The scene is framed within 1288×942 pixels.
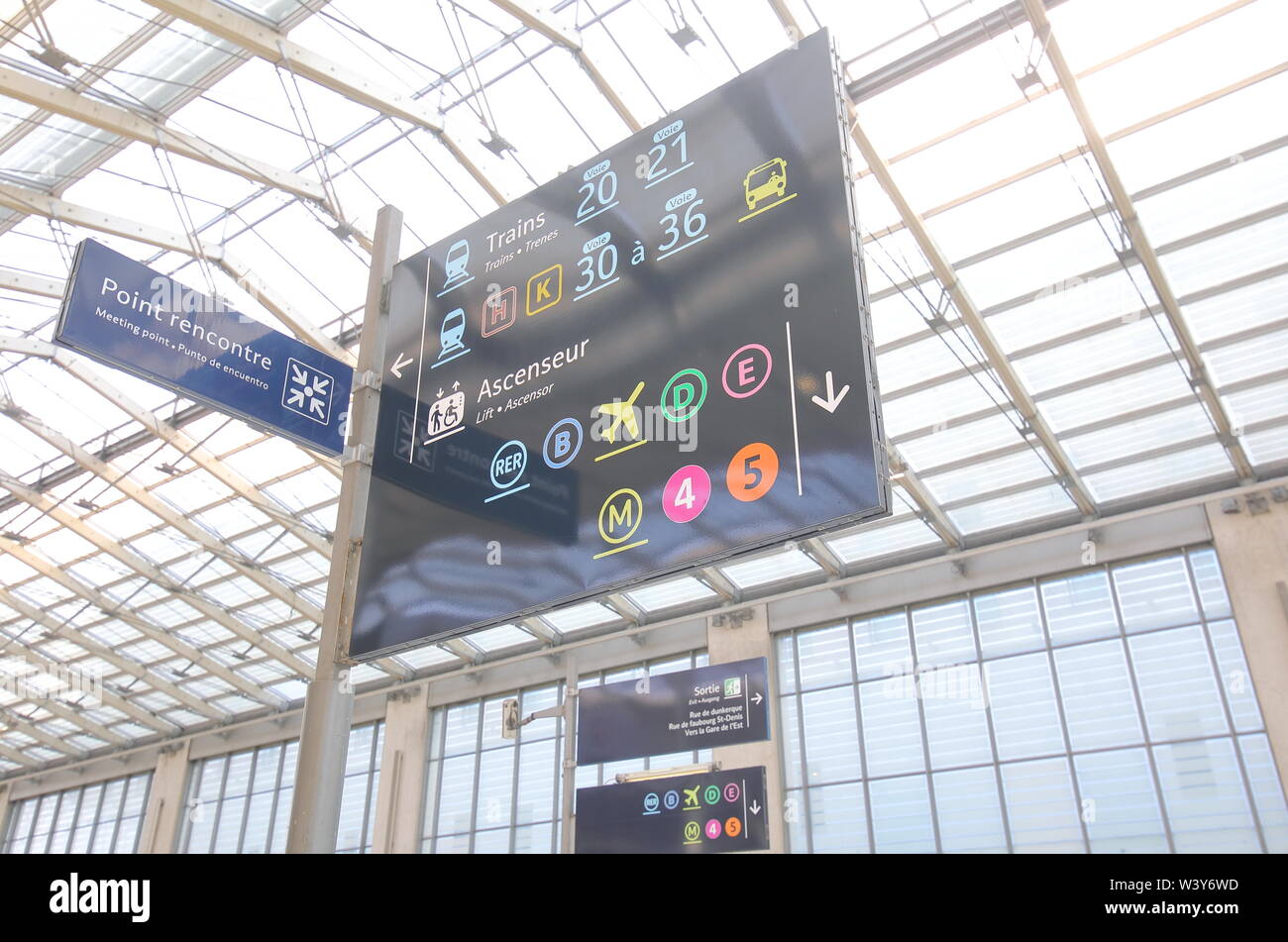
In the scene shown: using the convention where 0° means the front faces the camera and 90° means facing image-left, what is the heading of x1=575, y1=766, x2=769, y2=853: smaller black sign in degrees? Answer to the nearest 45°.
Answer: approximately 45°

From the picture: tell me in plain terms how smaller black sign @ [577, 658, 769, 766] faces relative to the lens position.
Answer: facing the viewer and to the left of the viewer

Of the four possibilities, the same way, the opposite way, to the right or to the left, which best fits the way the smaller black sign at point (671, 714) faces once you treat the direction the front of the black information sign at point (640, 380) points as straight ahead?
the same way

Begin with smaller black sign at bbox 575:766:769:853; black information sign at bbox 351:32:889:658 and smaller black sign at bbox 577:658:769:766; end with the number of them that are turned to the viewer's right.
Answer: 0

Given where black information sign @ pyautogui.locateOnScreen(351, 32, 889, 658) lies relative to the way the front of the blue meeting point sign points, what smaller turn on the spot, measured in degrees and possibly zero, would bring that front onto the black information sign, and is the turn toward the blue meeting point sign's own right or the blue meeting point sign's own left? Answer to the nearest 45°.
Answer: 0° — it already faces it

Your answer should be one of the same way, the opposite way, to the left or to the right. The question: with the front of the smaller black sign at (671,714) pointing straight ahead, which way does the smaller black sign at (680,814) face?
the same way

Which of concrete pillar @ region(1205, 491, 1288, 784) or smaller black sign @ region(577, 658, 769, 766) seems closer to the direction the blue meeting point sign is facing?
the concrete pillar

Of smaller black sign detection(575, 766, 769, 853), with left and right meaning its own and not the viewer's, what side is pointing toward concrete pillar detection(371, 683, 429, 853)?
right

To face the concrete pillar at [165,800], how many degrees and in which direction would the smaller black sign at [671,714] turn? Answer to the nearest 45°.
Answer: approximately 90° to its right

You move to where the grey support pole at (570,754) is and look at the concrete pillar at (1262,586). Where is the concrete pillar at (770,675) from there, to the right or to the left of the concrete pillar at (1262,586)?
left

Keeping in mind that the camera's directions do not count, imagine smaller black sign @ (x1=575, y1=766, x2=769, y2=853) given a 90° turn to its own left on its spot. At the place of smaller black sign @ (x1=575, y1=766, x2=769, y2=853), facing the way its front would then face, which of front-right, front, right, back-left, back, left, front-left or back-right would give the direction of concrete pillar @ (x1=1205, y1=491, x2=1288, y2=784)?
front-left

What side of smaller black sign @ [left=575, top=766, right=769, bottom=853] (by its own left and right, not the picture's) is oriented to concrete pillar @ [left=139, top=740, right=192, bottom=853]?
right
